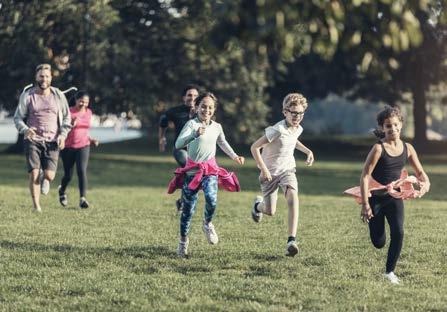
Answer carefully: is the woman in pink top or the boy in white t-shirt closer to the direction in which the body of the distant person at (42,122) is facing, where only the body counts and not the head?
the boy in white t-shirt

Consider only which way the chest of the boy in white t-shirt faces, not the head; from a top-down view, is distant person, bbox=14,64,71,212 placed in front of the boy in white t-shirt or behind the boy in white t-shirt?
behind

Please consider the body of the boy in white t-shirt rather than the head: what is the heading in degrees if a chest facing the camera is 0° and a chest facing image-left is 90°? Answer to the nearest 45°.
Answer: approximately 315°

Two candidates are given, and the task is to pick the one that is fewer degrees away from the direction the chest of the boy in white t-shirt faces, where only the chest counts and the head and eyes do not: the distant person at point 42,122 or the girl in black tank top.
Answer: the girl in black tank top

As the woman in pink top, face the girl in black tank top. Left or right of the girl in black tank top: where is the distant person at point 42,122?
right

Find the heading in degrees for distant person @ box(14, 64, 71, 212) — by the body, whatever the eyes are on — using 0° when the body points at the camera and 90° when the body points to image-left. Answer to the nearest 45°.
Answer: approximately 0°

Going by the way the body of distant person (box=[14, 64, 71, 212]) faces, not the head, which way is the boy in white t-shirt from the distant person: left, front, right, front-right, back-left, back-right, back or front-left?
front-left

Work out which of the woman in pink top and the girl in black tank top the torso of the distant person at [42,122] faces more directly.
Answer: the girl in black tank top

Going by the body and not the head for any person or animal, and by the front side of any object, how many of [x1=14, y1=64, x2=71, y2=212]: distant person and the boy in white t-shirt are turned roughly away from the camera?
0
